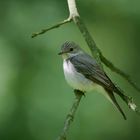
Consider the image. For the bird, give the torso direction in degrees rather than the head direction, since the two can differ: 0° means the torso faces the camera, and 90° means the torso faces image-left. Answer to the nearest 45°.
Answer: approximately 90°
